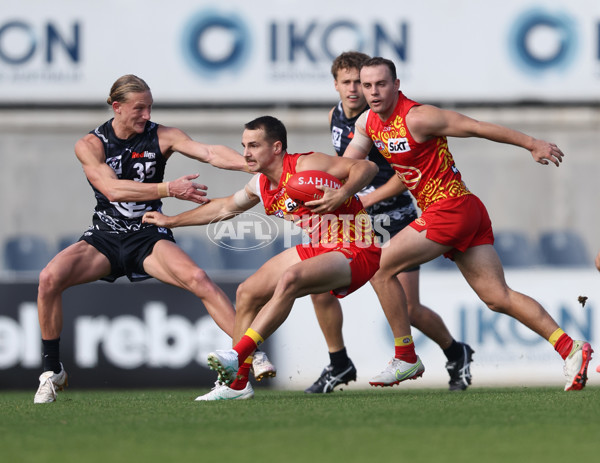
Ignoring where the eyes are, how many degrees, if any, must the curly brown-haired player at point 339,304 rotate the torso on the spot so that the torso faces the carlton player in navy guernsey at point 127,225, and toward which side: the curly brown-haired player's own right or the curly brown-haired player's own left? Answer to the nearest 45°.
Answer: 0° — they already face them

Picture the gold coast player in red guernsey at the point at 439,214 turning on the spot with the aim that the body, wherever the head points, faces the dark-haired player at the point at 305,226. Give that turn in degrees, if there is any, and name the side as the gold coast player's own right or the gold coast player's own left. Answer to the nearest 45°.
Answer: approximately 45° to the gold coast player's own right

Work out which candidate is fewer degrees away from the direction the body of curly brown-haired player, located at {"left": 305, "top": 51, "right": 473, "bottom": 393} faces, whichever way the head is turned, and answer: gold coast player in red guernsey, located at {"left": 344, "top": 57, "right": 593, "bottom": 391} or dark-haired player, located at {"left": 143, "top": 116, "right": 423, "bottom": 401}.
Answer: the dark-haired player

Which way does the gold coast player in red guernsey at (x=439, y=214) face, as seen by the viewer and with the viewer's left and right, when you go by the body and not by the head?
facing the viewer and to the left of the viewer

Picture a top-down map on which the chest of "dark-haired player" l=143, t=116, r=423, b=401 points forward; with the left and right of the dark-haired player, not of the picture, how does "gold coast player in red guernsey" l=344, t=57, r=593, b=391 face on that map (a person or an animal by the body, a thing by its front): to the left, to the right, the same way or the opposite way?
the same way

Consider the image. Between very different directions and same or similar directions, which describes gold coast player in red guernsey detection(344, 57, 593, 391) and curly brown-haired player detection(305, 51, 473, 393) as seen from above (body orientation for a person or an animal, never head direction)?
same or similar directions

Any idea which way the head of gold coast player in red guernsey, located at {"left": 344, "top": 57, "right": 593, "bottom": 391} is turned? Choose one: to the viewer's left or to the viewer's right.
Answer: to the viewer's left

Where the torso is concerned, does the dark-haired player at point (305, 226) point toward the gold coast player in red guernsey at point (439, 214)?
no

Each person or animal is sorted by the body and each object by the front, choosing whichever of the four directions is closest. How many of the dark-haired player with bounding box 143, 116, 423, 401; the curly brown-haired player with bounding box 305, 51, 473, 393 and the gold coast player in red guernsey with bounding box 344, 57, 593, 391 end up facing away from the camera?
0

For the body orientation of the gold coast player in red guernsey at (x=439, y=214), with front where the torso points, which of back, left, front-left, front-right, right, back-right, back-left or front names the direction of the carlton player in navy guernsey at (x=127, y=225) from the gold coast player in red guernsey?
front-right

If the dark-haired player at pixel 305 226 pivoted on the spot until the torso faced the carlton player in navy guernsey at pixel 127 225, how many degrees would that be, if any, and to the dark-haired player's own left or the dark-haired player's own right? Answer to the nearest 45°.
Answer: approximately 45° to the dark-haired player's own right

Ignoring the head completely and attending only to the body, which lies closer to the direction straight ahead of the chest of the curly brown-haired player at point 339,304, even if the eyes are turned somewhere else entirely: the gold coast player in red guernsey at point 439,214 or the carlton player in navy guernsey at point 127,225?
the carlton player in navy guernsey
